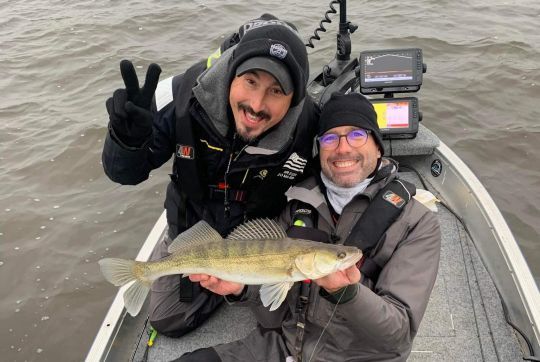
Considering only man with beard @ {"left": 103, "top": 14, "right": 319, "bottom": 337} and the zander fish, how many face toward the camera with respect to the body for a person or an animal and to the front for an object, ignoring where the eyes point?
1

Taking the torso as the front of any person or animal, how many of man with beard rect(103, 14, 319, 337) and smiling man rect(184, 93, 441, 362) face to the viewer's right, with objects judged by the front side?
0

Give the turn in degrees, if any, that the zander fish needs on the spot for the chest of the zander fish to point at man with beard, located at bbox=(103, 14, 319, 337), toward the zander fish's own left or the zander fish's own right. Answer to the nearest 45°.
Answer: approximately 90° to the zander fish's own left

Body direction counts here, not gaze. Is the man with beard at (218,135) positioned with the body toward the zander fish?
yes

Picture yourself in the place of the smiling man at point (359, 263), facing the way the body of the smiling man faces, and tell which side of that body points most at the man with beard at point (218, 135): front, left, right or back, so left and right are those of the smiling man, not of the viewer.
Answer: right

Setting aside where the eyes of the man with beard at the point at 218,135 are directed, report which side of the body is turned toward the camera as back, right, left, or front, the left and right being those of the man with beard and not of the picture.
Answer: front

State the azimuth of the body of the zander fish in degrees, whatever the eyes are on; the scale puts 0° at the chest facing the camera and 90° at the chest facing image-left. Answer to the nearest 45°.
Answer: approximately 270°

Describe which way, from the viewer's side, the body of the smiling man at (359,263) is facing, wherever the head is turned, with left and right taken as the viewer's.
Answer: facing the viewer and to the left of the viewer

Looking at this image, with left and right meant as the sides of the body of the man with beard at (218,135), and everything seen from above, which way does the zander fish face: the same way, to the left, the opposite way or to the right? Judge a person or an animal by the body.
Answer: to the left
